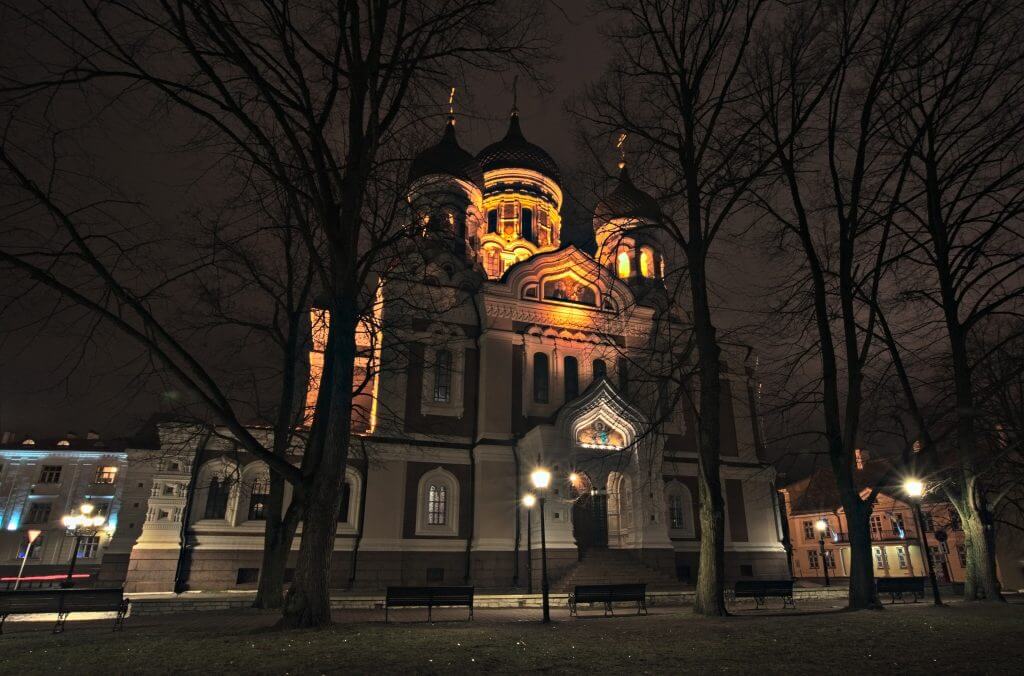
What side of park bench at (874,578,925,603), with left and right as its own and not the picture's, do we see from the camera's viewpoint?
back

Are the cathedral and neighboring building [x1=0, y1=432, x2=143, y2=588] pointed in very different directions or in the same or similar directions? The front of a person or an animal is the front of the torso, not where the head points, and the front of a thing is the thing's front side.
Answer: same or similar directions

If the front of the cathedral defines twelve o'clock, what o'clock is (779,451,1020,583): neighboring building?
The neighboring building is roughly at 8 o'clock from the cathedral.

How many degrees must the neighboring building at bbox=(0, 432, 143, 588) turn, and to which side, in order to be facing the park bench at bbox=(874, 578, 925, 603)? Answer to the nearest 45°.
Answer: approximately 45° to its left

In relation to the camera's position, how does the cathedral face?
facing the viewer

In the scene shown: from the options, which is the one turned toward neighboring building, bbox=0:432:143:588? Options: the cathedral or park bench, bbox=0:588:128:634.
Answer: the park bench

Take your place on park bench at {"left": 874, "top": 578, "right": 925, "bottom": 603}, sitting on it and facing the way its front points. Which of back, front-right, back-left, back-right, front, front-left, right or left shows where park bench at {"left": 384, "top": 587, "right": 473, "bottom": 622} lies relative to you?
back-left

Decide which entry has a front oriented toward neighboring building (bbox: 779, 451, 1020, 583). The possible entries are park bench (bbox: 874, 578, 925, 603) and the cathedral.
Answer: the park bench

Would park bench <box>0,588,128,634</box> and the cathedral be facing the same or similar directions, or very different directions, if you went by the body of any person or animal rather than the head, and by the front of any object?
very different directions

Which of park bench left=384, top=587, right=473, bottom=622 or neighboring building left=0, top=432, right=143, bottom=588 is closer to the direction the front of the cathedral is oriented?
the park bench

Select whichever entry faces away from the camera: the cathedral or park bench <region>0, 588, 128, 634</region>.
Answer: the park bench

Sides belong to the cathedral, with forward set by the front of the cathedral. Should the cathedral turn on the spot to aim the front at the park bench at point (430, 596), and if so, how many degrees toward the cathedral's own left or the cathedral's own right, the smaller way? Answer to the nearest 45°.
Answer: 0° — it already faces it

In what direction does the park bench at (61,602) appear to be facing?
away from the camera

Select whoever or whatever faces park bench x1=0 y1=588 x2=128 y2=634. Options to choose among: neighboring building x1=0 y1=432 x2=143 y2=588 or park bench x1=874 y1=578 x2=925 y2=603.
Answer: the neighboring building

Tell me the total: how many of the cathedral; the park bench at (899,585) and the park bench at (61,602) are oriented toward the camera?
1
